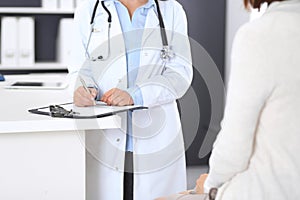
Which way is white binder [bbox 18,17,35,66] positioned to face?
toward the camera

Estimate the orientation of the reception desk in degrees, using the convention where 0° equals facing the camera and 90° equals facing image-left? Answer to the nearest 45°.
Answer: approximately 0°

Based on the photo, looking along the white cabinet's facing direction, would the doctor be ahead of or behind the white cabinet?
ahead

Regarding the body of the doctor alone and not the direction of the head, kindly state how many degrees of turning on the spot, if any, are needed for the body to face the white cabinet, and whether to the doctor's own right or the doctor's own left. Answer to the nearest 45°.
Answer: approximately 180°

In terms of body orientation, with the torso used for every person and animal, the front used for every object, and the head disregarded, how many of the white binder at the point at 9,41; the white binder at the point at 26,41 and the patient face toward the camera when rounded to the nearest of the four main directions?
2

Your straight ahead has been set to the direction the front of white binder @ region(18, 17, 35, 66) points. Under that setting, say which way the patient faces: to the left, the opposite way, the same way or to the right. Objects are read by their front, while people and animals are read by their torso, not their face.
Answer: the opposite way

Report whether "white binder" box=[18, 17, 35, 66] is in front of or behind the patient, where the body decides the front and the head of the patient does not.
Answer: in front

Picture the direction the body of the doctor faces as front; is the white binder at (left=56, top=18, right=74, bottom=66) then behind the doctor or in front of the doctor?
behind

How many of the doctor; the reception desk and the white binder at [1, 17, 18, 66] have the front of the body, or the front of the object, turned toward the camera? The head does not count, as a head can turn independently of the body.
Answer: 3

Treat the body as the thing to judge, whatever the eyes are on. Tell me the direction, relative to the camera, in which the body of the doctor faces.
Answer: toward the camera

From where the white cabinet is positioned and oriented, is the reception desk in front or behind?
in front
